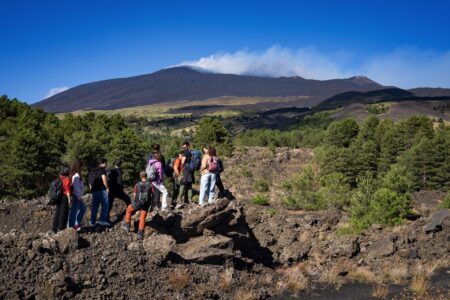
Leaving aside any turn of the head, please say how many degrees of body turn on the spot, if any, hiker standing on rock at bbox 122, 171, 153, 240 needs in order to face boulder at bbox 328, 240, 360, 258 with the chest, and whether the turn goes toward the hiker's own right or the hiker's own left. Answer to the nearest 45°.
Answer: approximately 45° to the hiker's own right

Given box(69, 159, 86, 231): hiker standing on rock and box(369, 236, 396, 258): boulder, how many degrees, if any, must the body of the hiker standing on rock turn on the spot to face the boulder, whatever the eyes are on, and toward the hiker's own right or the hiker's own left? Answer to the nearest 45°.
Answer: approximately 45° to the hiker's own right

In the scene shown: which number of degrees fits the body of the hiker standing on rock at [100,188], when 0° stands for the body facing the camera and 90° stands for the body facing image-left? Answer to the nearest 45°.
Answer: approximately 225°

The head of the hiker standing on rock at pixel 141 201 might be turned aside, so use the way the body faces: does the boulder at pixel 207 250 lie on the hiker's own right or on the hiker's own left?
on the hiker's own right

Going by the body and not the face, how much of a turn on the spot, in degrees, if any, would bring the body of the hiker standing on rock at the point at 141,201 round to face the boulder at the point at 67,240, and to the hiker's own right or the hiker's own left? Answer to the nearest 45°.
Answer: approximately 90° to the hiker's own left

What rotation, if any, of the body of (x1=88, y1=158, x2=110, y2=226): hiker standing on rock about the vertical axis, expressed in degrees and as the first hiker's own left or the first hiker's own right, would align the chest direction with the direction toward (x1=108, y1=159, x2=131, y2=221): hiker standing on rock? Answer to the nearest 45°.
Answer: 0° — they already face them

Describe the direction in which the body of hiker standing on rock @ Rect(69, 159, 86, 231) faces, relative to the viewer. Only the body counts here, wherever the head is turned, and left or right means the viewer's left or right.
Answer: facing away from the viewer and to the right of the viewer

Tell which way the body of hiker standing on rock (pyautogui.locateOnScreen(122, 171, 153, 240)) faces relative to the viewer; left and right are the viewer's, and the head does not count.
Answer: facing away from the viewer
